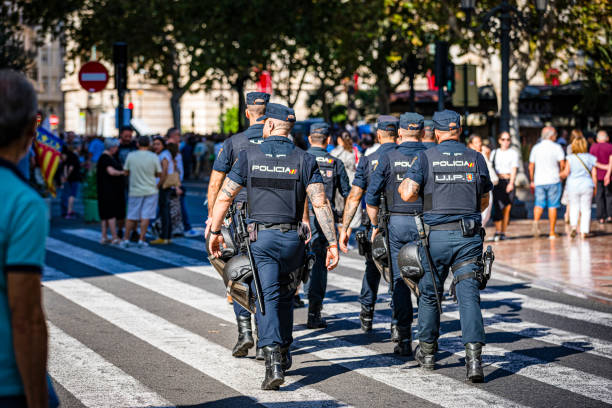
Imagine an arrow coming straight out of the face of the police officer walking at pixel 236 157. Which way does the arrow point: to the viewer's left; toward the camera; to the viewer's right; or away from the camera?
away from the camera

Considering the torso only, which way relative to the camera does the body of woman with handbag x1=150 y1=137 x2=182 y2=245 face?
to the viewer's left

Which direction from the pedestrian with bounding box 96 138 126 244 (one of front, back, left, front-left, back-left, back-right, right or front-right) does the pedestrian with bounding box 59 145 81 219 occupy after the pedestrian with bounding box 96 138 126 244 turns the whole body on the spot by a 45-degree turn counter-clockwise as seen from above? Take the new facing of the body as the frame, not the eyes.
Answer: front-left

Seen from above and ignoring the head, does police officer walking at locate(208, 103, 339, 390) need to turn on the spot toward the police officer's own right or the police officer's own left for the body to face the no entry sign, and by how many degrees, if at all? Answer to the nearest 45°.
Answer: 0° — they already face it

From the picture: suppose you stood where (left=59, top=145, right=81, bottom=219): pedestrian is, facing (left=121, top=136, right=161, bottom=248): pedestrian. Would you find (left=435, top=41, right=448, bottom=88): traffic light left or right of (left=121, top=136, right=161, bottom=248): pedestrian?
left

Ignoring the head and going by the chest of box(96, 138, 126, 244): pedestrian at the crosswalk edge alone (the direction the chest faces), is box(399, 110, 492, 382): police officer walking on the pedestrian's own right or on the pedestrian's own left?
on the pedestrian's own right

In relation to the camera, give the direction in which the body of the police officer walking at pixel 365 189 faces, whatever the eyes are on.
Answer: away from the camera

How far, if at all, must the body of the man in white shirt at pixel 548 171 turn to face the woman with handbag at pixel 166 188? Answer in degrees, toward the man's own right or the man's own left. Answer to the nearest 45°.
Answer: approximately 90° to the man's own left

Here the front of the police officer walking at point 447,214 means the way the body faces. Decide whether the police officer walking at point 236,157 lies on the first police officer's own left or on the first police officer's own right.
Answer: on the first police officer's own left

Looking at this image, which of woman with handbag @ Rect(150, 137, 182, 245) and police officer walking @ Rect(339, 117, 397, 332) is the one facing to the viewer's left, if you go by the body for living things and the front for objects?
the woman with handbag

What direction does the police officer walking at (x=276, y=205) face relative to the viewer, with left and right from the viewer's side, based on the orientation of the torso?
facing away from the viewer

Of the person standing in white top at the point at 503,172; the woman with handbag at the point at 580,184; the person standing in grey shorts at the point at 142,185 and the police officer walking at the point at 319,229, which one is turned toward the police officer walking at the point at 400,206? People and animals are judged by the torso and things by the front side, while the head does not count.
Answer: the person standing in white top at the point at 503,172

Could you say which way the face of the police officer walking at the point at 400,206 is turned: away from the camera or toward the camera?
away from the camera

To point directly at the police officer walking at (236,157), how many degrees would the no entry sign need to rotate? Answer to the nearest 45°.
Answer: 0° — it already faces them
